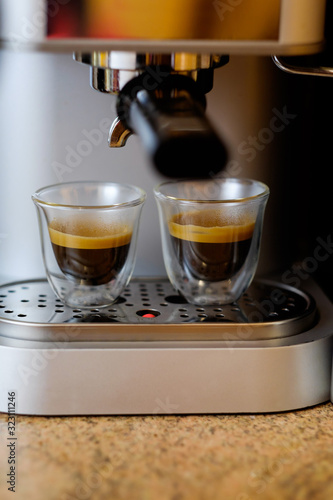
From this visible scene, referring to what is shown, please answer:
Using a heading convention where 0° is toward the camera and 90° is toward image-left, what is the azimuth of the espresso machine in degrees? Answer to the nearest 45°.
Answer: approximately 0°
